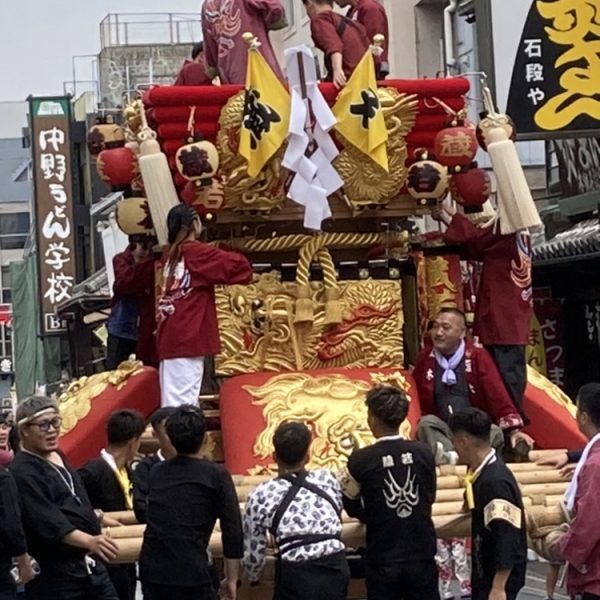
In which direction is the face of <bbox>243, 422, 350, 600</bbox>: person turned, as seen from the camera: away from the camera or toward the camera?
away from the camera

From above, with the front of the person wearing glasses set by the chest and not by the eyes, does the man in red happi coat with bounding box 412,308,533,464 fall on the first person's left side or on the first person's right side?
on the first person's left side

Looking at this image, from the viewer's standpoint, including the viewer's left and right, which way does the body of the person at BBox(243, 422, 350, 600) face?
facing away from the viewer

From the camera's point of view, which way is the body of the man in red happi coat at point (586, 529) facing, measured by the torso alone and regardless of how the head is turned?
to the viewer's left

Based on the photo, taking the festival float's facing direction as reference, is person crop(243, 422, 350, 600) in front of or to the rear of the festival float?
in front

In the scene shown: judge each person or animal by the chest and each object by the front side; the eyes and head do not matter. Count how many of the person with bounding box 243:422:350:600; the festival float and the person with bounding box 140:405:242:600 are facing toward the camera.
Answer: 1

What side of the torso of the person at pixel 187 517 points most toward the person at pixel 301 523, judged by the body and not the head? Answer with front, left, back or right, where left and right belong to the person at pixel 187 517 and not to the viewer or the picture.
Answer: right

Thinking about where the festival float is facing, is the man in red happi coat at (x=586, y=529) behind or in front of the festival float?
in front

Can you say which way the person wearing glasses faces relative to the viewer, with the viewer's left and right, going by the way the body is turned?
facing the viewer and to the right of the viewer

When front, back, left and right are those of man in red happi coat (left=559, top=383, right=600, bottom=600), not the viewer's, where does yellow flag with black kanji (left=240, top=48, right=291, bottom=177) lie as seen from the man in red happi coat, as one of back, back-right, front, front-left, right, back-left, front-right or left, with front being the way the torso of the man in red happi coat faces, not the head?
front-right

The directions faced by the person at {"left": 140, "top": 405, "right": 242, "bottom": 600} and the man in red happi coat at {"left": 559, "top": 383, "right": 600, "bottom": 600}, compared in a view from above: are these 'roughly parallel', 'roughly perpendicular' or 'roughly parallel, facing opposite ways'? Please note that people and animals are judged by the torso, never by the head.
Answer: roughly perpendicular

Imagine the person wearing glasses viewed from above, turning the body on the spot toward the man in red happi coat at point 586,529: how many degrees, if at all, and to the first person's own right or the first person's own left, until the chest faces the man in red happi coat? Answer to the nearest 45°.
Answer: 0° — they already face them

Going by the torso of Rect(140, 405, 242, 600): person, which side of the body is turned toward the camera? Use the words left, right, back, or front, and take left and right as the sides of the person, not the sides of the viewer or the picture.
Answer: back

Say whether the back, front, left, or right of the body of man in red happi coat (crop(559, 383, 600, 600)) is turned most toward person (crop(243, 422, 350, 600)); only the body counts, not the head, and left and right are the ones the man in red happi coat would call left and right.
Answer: front

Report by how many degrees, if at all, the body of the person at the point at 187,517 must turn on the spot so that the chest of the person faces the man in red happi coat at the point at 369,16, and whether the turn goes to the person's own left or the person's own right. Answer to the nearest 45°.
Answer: approximately 45° to the person's own right

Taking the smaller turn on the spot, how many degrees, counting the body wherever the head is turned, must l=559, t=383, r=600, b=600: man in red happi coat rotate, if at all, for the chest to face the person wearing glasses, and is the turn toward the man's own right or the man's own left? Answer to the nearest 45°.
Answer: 0° — they already face them

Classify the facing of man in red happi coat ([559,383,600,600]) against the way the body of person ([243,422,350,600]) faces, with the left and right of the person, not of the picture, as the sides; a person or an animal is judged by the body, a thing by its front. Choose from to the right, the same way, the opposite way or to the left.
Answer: to the left

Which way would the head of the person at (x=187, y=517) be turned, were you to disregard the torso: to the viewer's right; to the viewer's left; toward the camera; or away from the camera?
away from the camera
